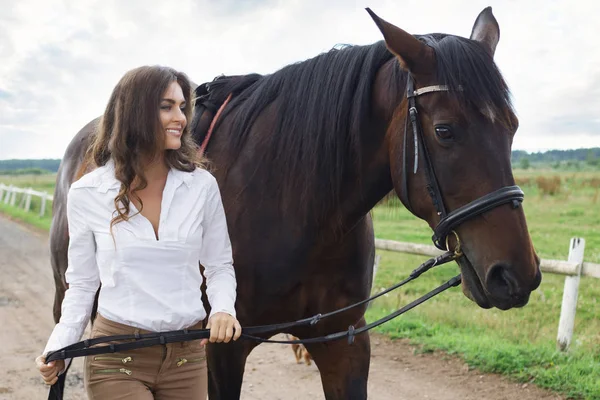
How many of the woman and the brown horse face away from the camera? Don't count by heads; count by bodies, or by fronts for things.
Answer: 0

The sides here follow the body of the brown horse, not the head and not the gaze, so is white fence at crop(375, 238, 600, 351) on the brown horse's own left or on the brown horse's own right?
on the brown horse's own left

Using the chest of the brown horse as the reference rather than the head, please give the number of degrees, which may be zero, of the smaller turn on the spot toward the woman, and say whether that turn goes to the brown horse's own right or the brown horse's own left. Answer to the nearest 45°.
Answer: approximately 90° to the brown horse's own right

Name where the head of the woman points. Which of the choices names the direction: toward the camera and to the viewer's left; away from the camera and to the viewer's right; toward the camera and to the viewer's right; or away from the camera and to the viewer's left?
toward the camera and to the viewer's right

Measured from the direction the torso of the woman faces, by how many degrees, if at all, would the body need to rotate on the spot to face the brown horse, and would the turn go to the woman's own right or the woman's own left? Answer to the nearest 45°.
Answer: approximately 135° to the woman's own left

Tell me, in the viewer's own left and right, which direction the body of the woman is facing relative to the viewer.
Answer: facing the viewer

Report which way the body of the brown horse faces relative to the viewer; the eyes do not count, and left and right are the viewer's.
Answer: facing the viewer and to the right of the viewer

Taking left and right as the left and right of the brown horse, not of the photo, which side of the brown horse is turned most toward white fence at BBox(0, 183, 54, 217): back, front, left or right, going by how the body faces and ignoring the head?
back

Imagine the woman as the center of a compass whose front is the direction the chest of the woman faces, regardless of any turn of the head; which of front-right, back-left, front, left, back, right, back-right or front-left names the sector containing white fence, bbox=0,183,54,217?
back
